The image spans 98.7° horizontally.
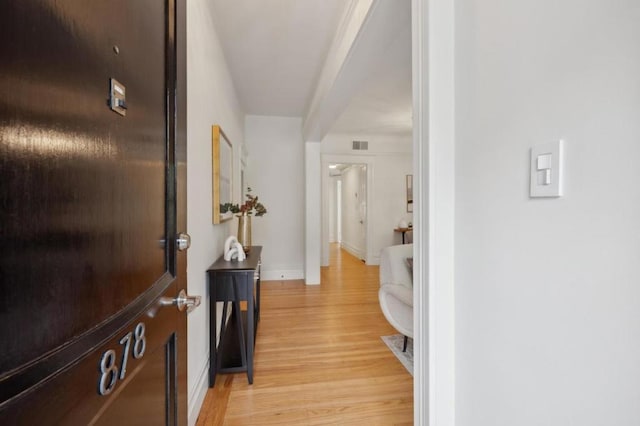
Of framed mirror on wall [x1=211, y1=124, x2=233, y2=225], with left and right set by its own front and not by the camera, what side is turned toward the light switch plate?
right

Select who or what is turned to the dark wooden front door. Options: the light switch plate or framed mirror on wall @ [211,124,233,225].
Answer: the light switch plate

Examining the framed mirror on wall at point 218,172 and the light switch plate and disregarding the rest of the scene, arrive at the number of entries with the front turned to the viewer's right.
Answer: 1

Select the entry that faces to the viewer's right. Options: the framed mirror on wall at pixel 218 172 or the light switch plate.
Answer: the framed mirror on wall

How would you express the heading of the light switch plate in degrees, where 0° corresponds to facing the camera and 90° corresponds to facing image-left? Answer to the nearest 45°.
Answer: approximately 45°

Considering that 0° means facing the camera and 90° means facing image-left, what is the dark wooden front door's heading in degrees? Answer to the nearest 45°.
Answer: approximately 315°

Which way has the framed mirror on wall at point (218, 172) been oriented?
to the viewer's right

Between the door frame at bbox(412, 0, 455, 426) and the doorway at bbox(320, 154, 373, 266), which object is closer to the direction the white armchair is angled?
the door frame
